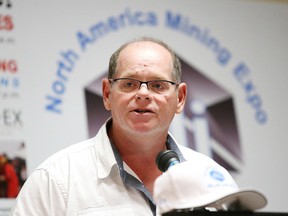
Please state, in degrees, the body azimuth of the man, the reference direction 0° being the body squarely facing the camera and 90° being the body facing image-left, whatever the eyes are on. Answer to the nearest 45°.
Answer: approximately 315°
